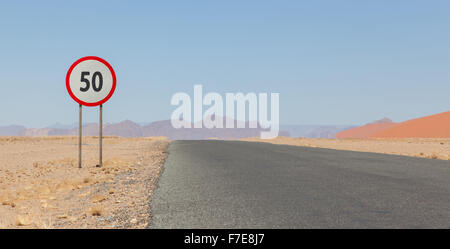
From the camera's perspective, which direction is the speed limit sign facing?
toward the camera

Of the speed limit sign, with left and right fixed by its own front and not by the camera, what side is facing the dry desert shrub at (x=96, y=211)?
front

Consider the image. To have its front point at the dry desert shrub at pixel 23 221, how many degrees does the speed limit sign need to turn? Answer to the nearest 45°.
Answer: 0° — it already faces it
